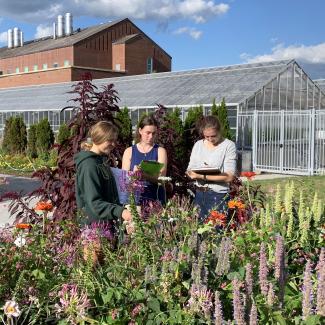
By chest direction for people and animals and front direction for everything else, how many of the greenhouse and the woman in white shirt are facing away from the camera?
0

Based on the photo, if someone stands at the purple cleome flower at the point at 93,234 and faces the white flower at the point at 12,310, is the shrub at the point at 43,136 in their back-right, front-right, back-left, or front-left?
back-right

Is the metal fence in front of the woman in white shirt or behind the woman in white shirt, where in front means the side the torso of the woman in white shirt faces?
behind

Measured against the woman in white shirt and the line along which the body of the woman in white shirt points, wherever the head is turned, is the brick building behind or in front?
behind

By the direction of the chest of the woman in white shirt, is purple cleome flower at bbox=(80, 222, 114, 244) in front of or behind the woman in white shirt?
in front

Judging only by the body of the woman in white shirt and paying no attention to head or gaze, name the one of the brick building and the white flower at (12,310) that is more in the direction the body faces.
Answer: the white flower

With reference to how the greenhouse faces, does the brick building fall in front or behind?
behind

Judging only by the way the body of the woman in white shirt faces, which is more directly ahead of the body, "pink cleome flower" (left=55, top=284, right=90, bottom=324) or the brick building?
the pink cleome flower

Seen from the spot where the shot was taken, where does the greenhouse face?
facing the viewer and to the right of the viewer

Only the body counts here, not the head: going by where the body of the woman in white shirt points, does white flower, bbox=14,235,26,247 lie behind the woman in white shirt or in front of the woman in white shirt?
in front

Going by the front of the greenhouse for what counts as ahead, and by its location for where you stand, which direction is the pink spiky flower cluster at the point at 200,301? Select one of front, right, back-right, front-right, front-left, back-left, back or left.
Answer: front-right

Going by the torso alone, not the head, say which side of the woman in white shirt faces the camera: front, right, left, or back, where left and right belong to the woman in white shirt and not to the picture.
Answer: front

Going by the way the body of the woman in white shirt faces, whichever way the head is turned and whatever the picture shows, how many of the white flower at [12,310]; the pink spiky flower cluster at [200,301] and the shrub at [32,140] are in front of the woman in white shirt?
2

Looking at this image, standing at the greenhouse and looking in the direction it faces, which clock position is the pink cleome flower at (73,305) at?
The pink cleome flower is roughly at 2 o'clock from the greenhouse.

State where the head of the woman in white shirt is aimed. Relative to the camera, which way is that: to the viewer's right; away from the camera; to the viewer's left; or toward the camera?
toward the camera
